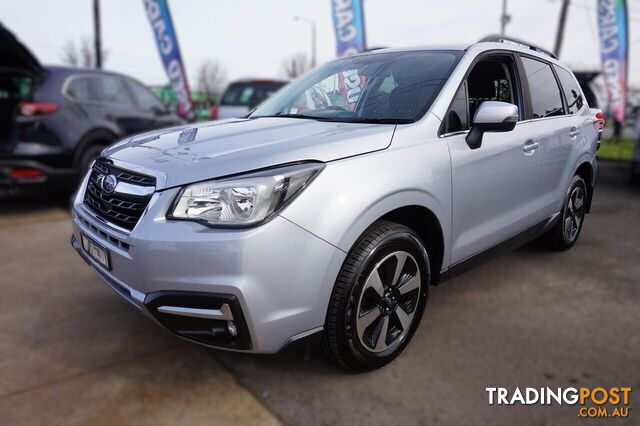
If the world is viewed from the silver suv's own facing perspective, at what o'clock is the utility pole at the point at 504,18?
The utility pole is roughly at 5 o'clock from the silver suv.

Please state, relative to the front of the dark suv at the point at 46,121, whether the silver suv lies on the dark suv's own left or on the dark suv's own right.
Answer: on the dark suv's own right

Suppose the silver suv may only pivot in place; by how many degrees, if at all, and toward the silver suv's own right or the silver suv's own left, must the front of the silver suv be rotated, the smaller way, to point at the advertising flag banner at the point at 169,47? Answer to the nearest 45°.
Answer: approximately 135° to the silver suv's own right

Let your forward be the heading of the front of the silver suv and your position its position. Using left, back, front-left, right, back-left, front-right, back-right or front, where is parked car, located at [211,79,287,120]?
back-right

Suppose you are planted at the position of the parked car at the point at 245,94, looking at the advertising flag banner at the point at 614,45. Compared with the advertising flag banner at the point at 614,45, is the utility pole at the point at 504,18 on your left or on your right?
left

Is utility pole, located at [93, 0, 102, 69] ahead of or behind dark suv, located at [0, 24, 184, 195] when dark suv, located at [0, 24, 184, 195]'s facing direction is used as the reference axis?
ahead

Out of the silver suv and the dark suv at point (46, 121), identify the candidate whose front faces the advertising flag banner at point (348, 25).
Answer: the dark suv

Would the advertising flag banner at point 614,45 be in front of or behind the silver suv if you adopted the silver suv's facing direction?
behind

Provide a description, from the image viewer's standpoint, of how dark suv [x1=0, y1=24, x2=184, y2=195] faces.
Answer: facing away from the viewer and to the right of the viewer

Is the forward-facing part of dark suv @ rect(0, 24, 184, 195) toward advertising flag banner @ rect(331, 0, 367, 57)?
yes

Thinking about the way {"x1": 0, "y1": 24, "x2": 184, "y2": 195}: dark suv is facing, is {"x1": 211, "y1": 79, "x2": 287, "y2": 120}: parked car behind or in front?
in front

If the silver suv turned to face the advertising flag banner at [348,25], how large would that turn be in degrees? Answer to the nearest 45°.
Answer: approximately 135° to its right
